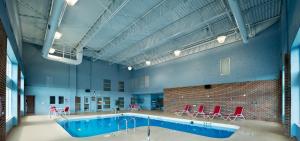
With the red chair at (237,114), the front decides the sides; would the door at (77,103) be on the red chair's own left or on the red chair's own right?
on the red chair's own right

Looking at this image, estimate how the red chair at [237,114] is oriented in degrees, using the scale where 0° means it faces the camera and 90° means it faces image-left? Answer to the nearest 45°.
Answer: approximately 45°

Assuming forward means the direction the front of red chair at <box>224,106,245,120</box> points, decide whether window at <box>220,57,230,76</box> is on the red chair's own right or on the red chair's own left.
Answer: on the red chair's own right

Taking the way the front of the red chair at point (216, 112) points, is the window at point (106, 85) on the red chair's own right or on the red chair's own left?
on the red chair's own right

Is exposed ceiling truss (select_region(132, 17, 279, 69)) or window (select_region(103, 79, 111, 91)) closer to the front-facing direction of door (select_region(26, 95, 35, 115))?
the exposed ceiling truss

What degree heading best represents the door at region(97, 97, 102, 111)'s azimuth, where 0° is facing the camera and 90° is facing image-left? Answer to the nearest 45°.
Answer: approximately 0°
